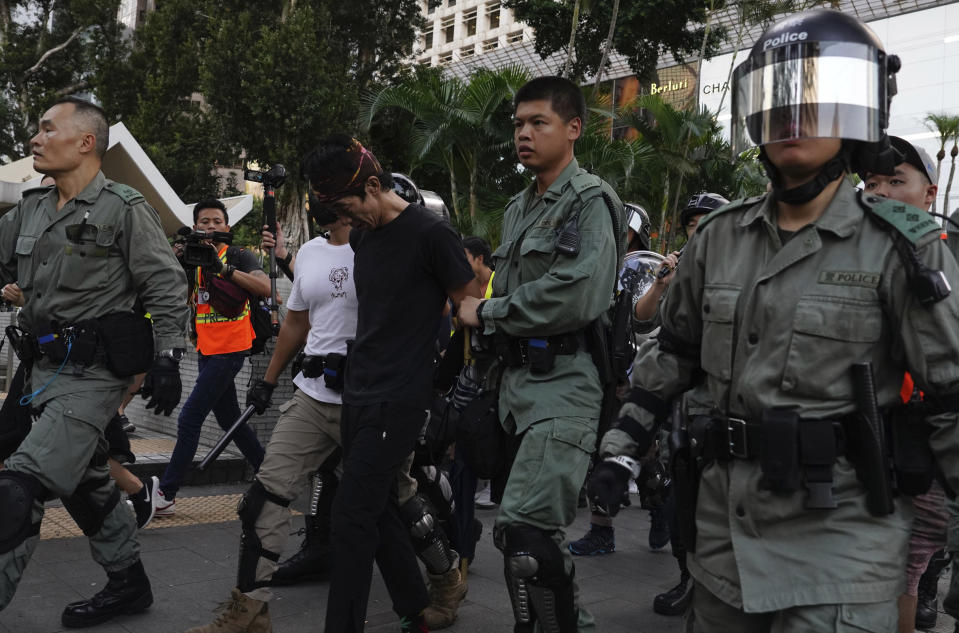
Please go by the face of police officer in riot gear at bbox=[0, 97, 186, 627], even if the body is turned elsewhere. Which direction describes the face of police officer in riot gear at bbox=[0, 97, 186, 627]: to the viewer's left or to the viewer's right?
to the viewer's left

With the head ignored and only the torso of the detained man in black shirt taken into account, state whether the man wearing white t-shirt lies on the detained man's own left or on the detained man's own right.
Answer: on the detained man's own right

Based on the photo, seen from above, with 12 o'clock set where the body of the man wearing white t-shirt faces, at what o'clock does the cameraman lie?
The cameraman is roughly at 4 o'clock from the man wearing white t-shirt.

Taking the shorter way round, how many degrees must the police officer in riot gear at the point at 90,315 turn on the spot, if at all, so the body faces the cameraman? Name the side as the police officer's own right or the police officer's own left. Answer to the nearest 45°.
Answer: approximately 135° to the police officer's own right

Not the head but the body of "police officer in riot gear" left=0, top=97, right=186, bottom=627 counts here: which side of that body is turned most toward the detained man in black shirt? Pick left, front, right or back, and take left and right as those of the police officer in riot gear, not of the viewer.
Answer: left

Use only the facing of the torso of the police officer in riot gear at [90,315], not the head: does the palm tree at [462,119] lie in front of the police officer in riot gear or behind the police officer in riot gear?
behind

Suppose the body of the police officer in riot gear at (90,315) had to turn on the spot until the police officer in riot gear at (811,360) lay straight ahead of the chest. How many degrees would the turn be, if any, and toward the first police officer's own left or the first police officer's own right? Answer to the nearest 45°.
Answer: approximately 90° to the first police officer's own left

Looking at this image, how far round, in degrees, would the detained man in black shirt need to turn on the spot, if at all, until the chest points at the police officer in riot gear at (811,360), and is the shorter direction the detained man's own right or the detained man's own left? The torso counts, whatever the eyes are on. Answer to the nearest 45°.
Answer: approximately 90° to the detained man's own left
